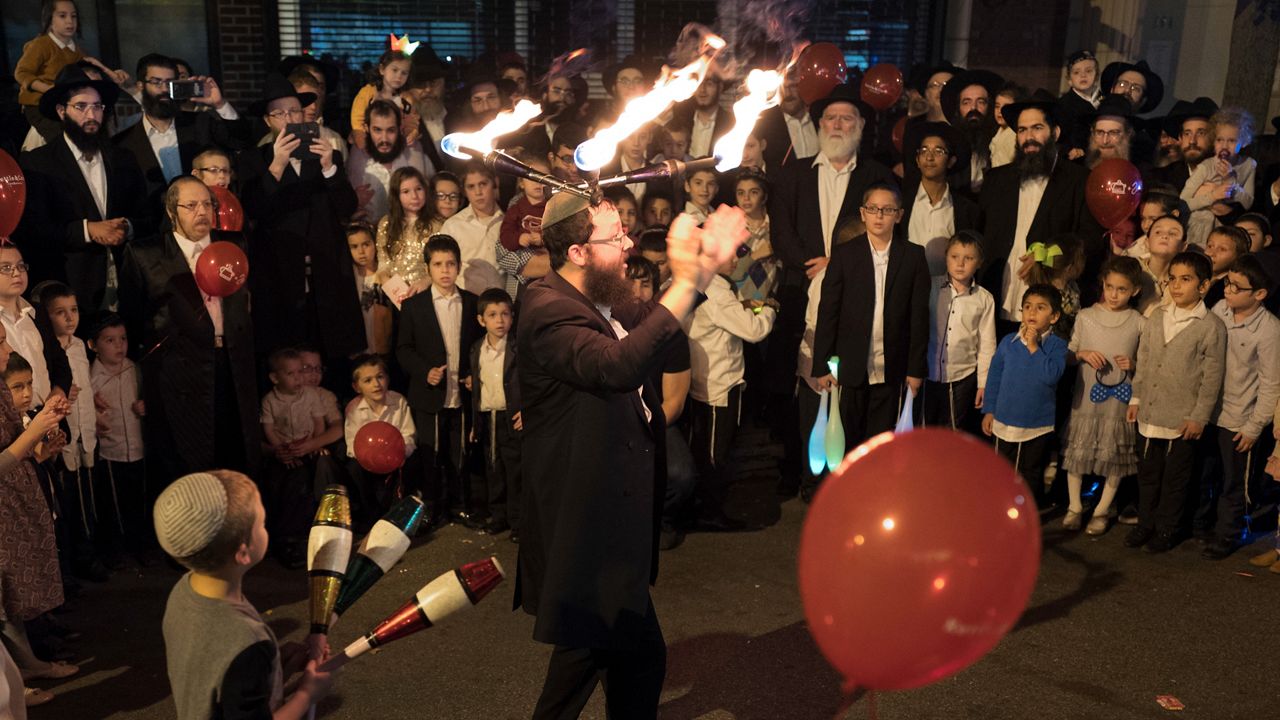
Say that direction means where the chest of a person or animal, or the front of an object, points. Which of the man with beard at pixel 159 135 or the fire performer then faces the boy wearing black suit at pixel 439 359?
the man with beard

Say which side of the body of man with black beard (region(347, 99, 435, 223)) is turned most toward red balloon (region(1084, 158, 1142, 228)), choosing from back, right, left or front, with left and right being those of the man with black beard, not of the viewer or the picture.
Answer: left

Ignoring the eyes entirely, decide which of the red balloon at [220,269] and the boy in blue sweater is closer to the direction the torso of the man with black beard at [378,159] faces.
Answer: the red balloon

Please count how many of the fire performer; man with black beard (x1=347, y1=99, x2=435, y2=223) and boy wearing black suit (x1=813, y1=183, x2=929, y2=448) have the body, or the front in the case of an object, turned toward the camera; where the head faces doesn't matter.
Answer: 2

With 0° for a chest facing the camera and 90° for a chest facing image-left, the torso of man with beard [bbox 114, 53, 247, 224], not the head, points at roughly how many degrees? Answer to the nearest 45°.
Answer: approximately 315°

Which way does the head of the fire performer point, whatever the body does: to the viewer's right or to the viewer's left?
to the viewer's right
